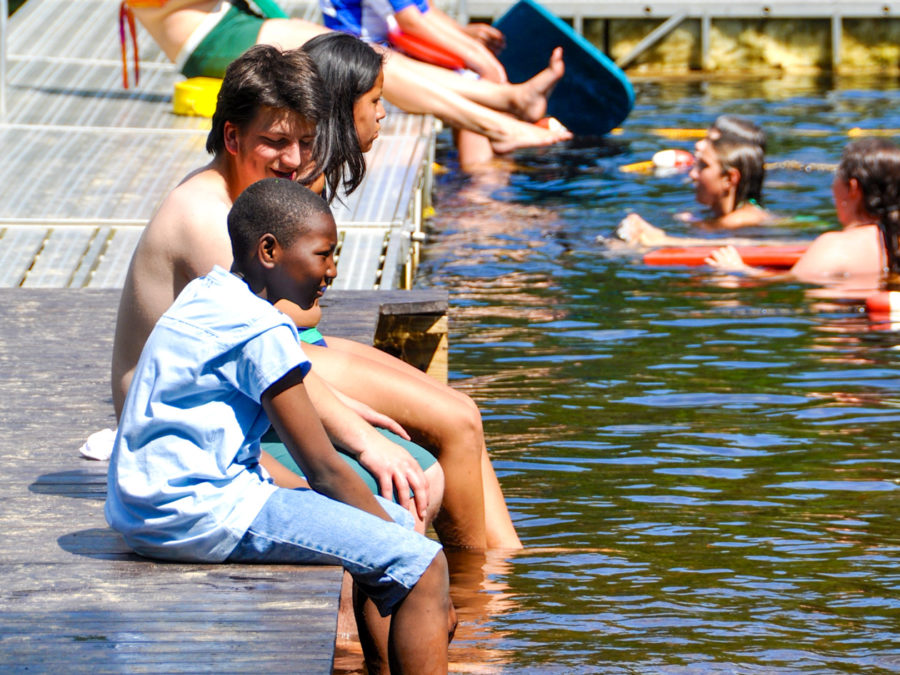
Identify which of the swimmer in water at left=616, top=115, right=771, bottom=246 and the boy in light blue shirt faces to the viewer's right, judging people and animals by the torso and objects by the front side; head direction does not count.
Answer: the boy in light blue shirt

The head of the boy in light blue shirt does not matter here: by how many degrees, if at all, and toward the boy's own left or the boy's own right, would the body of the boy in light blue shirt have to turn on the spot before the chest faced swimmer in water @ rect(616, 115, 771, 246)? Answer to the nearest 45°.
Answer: approximately 45° to the boy's own left

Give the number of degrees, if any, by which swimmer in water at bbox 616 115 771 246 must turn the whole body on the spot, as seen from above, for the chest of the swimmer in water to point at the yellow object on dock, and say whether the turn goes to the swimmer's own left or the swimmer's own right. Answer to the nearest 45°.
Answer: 0° — they already face it

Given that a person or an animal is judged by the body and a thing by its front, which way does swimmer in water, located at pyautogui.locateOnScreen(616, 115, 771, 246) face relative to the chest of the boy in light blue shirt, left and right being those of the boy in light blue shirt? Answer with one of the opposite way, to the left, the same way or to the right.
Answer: the opposite way

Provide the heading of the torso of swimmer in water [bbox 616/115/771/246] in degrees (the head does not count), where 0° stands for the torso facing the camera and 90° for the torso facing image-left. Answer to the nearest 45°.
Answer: approximately 90°

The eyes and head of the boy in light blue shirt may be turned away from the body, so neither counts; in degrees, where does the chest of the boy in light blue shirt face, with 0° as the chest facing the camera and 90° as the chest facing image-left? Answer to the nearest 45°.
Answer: approximately 270°

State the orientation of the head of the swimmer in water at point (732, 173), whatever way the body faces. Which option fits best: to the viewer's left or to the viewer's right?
to the viewer's left

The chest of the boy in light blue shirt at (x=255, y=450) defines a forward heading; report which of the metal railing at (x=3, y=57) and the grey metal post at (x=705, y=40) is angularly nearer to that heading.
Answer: the grey metal post

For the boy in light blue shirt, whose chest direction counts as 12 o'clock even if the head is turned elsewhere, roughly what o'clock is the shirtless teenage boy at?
The shirtless teenage boy is roughly at 9 o'clock from the boy in light blue shirt.
